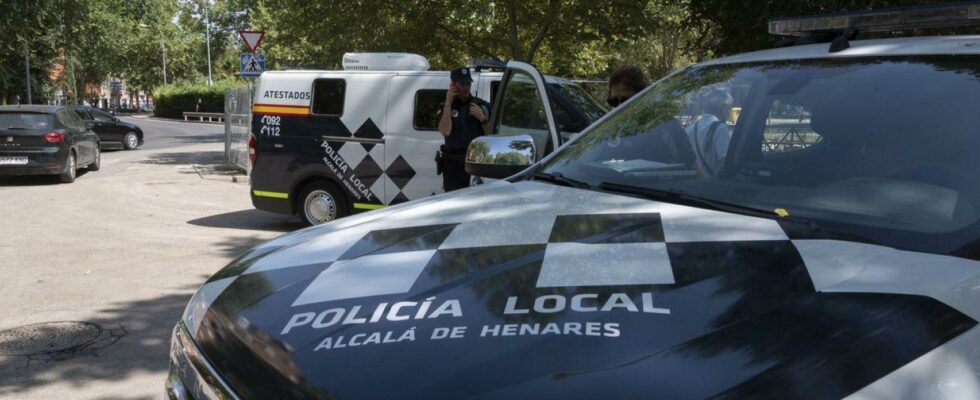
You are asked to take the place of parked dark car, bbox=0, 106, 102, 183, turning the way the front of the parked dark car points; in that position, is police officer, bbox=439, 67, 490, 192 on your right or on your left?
on your right

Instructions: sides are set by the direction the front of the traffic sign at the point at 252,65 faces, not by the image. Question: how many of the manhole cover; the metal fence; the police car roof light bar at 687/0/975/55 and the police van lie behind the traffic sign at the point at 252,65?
1

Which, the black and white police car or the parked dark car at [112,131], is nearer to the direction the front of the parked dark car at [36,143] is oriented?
the parked dark car

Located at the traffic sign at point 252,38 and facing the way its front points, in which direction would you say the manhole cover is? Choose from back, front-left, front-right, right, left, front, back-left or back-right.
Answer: front

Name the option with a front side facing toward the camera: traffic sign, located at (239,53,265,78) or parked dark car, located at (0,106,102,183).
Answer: the traffic sign

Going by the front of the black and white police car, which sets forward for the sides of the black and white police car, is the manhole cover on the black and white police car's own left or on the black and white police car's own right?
on the black and white police car's own right

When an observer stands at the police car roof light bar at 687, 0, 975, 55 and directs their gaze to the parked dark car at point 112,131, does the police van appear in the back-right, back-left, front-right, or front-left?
front-left

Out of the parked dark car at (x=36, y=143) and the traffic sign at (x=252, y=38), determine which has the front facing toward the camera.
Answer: the traffic sign

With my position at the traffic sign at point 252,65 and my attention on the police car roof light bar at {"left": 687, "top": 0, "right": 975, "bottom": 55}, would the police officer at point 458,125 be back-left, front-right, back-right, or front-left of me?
front-right

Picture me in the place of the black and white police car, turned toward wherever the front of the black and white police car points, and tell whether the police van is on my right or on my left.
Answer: on my right

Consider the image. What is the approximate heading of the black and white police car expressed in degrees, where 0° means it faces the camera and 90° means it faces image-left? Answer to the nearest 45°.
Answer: approximately 45°

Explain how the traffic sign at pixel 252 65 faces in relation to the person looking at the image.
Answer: facing the viewer

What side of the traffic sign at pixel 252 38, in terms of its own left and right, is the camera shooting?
front

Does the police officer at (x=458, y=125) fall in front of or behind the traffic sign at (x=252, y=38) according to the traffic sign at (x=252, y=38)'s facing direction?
in front

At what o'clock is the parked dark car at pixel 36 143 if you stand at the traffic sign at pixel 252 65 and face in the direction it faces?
The parked dark car is roughly at 3 o'clock from the traffic sign.

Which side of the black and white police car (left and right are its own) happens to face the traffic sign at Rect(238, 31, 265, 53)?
right

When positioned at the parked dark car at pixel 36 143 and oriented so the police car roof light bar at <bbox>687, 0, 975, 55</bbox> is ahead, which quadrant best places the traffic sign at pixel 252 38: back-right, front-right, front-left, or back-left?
front-left

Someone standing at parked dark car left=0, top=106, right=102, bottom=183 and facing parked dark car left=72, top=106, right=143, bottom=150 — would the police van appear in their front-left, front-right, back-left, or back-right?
back-right

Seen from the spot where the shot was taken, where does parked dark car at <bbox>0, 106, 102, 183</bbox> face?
facing away from the viewer and to the right of the viewer
